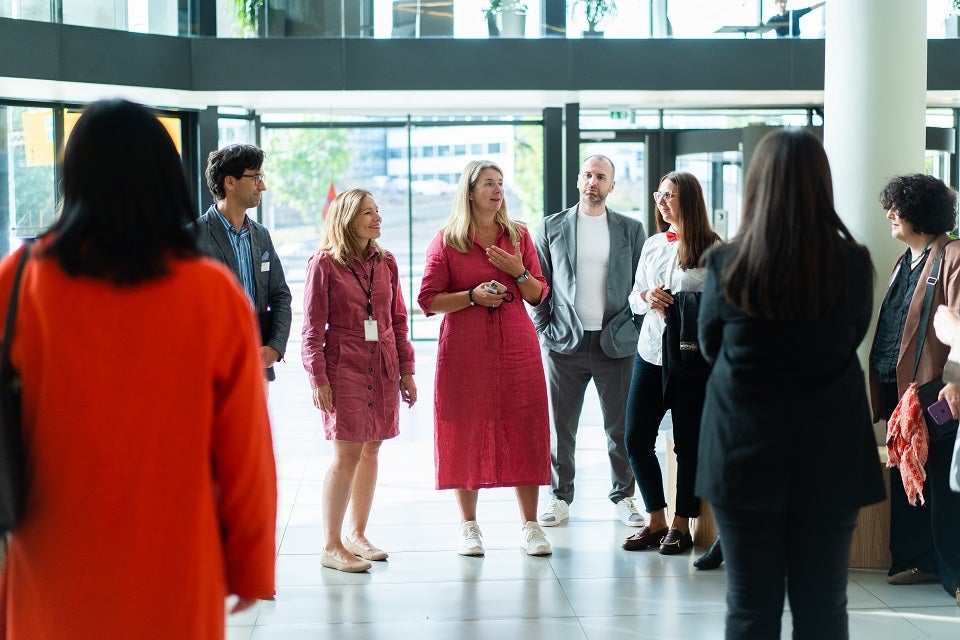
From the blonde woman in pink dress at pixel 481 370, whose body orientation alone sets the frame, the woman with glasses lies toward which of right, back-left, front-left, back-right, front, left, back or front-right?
left

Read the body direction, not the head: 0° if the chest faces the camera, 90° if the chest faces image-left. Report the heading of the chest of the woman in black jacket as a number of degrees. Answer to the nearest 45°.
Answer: approximately 180°

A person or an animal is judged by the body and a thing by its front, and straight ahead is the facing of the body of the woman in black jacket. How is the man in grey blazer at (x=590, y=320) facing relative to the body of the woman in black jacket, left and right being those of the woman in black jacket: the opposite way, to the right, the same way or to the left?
the opposite way

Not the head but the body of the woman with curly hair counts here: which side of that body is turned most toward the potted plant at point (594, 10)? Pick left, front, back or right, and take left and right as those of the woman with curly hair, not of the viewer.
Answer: right

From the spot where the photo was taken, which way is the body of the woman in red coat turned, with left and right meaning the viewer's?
facing away from the viewer

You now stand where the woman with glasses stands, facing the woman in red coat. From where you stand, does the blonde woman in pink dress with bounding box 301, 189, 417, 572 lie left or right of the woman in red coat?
right

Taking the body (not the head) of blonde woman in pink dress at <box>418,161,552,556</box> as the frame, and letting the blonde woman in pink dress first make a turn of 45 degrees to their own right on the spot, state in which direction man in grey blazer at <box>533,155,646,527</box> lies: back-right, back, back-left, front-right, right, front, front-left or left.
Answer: back

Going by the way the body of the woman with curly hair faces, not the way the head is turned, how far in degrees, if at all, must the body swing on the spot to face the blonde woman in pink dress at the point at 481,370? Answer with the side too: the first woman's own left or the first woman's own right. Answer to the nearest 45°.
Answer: approximately 45° to the first woman's own right

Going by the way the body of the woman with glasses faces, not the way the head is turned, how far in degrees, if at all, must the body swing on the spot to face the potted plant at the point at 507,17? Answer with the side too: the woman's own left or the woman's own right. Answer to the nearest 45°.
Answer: approximately 135° to the woman's own right

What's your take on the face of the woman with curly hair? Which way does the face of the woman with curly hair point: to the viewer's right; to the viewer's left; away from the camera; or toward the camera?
to the viewer's left
